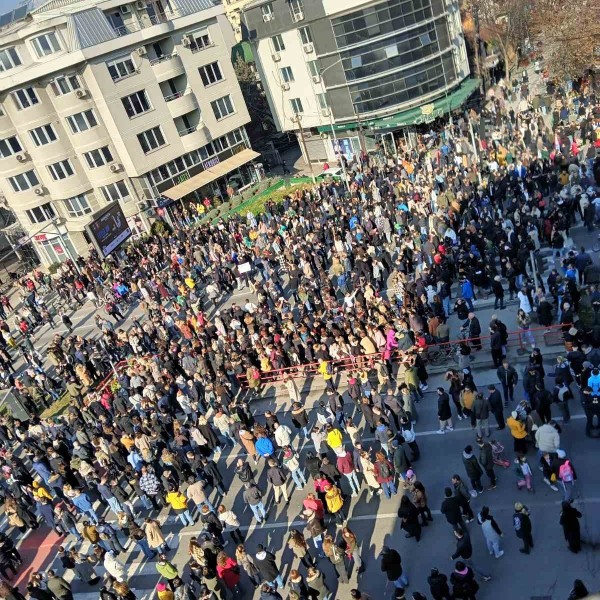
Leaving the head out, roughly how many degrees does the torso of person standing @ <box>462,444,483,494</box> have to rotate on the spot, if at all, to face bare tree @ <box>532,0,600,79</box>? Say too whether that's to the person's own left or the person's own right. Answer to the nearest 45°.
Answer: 0° — they already face it

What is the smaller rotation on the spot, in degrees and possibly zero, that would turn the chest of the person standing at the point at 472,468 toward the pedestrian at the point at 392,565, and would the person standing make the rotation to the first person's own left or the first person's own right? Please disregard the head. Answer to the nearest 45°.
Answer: approximately 135° to the first person's own left

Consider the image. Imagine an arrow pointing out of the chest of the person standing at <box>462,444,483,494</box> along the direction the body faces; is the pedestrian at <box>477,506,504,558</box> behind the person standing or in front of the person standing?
behind

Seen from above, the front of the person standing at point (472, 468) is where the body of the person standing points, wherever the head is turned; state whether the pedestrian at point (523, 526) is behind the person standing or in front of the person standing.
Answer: behind

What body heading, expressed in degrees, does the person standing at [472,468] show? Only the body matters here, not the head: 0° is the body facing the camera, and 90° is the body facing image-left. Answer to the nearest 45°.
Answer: approximately 180°

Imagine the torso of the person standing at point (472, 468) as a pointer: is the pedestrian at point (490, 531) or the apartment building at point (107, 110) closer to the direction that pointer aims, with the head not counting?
the apartment building

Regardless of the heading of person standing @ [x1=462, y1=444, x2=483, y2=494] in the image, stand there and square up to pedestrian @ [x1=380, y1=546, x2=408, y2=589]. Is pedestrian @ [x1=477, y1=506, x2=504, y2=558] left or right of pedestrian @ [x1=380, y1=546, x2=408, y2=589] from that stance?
left

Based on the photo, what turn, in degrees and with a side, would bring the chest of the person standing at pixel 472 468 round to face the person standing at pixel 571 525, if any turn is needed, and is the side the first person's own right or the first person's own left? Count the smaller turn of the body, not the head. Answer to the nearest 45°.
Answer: approximately 135° to the first person's own right

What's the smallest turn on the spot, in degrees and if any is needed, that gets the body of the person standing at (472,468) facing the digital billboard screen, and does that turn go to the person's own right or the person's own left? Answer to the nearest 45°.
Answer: approximately 45° to the person's own left

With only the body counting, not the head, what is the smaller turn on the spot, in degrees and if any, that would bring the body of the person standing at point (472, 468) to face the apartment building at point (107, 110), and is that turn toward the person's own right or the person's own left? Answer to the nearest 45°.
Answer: approximately 45° to the person's own left
